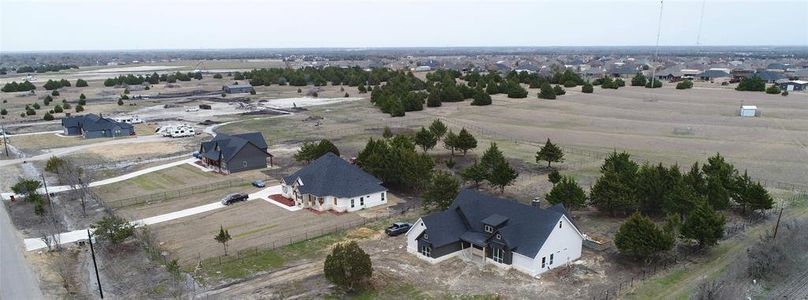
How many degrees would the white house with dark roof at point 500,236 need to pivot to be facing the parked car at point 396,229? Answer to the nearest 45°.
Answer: approximately 90° to its right

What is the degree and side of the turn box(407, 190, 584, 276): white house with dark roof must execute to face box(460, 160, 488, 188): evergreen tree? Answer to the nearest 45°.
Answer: approximately 135° to its right

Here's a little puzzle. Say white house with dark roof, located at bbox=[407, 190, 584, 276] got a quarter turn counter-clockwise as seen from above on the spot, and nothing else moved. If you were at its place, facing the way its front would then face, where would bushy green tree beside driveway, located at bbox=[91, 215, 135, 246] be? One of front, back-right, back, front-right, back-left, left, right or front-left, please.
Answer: back-right

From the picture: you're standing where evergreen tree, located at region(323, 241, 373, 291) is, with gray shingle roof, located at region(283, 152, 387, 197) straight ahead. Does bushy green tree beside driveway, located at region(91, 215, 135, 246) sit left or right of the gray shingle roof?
left

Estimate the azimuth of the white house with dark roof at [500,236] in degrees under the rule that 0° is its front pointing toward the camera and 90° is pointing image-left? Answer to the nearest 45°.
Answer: approximately 45°

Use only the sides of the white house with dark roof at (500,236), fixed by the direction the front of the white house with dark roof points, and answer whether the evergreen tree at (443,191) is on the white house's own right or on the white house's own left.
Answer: on the white house's own right

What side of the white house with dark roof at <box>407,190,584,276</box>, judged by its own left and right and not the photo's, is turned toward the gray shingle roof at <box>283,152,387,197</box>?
right

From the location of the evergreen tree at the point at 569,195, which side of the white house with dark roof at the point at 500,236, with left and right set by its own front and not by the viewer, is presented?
back

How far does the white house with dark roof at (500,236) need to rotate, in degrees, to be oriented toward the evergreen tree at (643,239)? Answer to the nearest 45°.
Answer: approximately 135° to its left
